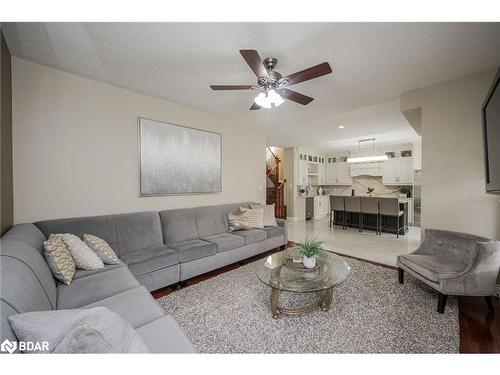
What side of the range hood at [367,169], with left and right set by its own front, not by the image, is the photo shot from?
front

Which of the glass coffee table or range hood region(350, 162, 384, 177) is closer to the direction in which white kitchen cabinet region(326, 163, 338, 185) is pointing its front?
the glass coffee table

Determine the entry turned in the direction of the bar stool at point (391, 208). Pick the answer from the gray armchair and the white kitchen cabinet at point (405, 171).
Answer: the white kitchen cabinet

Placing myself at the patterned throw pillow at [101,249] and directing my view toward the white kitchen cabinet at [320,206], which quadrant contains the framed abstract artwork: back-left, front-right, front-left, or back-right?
front-left

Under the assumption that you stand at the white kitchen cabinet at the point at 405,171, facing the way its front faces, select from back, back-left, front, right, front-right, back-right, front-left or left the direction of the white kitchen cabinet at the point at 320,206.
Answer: right

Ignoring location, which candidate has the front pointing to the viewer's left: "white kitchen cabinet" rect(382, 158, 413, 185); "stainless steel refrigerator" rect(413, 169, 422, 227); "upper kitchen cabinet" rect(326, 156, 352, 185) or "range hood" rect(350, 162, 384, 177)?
the stainless steel refrigerator

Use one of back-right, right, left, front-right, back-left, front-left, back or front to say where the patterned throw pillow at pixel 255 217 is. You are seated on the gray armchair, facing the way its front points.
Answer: front-right

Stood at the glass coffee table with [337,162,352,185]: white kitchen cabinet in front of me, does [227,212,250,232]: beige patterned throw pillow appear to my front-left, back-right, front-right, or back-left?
front-left

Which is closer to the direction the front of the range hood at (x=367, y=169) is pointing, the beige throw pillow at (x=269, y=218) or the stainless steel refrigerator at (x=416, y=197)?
the beige throw pillow

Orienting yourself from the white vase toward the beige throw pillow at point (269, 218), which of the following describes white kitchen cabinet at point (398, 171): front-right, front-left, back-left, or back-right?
front-right

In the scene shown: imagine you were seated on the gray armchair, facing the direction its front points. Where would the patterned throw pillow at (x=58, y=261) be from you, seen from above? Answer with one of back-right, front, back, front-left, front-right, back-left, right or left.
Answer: front

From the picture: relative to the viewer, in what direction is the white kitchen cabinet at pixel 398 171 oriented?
toward the camera

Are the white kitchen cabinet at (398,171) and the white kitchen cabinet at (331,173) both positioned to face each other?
no

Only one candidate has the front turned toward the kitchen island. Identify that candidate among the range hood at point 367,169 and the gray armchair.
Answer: the range hood

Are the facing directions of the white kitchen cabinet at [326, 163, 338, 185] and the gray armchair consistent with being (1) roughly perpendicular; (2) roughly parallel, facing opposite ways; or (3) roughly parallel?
roughly perpendicular

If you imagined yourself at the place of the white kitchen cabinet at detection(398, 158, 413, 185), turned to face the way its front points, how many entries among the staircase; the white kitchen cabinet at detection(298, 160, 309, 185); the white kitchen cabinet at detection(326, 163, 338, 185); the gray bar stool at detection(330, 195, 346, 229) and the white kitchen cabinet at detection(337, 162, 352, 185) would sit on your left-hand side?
0

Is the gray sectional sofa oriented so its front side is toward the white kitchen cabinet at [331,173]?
no

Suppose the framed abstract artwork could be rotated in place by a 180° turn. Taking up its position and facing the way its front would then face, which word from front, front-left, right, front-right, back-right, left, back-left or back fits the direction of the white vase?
back

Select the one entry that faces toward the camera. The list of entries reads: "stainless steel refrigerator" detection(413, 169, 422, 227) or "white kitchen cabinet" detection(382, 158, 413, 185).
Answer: the white kitchen cabinet

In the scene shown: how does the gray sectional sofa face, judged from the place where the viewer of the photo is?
facing the viewer and to the right of the viewer

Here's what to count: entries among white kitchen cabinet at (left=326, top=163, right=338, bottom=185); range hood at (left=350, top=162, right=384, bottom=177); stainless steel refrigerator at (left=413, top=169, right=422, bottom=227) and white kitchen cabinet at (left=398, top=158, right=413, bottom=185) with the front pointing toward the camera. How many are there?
3
